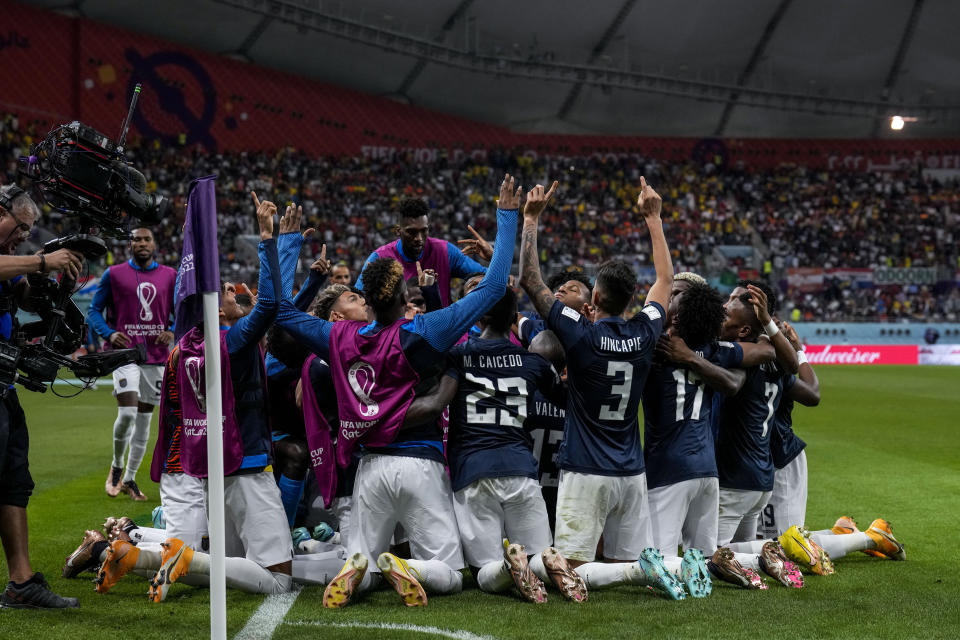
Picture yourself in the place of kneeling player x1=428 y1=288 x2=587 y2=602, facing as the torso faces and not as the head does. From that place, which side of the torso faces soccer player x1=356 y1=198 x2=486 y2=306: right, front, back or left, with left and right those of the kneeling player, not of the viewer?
front

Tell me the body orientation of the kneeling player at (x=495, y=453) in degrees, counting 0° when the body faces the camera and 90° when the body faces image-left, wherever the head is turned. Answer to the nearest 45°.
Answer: approximately 180°

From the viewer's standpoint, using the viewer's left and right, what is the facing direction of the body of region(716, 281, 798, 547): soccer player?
facing away from the viewer and to the left of the viewer

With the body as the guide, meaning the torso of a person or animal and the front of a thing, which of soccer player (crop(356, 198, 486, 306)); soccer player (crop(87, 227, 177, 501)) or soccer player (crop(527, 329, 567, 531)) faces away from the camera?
soccer player (crop(527, 329, 567, 531))

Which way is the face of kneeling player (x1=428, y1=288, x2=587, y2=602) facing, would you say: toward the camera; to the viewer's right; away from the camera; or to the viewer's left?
away from the camera

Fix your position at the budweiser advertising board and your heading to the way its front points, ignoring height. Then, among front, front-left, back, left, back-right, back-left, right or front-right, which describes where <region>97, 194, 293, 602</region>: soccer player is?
front

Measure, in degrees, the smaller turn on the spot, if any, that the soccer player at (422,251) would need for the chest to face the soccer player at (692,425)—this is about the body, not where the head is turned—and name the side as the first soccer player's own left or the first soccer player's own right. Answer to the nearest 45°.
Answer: approximately 45° to the first soccer player's own left

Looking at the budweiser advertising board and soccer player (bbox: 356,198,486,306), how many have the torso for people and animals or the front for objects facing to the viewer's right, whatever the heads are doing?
0

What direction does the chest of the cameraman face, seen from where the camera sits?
to the viewer's right

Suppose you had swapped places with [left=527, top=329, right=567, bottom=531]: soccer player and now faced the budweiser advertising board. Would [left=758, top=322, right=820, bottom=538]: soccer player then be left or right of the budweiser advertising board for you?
right

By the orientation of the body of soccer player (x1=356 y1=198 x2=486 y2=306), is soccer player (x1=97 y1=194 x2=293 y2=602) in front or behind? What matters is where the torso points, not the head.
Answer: in front

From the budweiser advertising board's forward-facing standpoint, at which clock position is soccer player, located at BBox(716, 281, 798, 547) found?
The soccer player is roughly at 12 o'clock from the budweiser advertising board.

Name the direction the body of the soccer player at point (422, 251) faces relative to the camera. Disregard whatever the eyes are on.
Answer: toward the camera

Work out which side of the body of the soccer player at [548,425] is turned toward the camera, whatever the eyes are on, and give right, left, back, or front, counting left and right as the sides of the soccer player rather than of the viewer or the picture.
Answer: back

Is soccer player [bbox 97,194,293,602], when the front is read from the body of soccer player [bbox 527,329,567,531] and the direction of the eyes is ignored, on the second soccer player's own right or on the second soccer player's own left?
on the second soccer player's own left

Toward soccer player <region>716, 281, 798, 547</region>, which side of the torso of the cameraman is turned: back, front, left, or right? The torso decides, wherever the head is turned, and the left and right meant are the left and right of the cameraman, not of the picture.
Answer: front

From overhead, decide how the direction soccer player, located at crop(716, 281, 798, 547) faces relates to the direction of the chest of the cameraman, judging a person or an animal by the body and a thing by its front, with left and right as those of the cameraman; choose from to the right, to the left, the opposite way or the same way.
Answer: to the left
